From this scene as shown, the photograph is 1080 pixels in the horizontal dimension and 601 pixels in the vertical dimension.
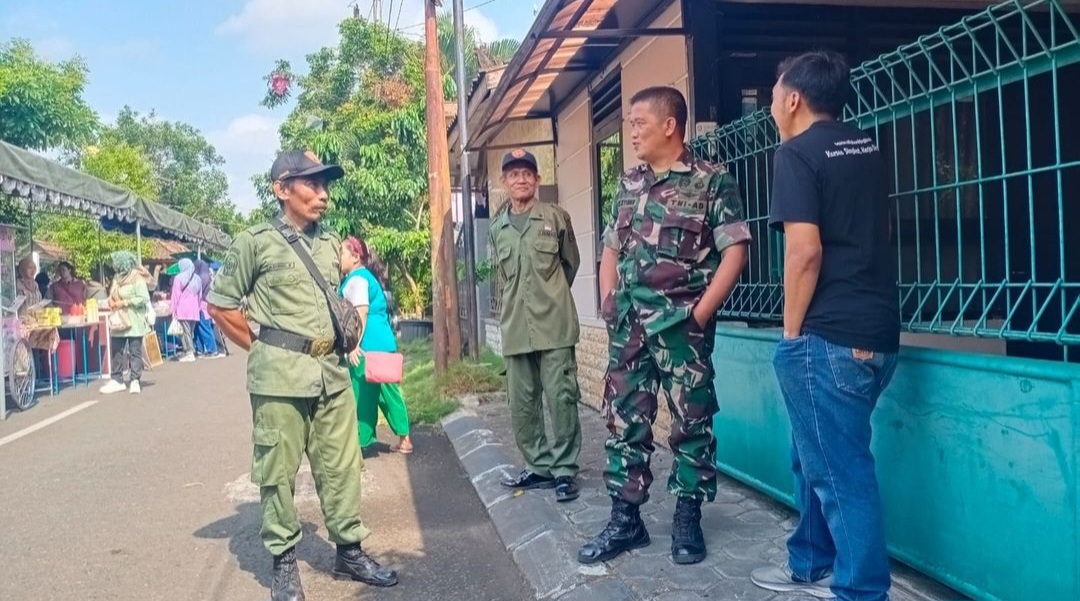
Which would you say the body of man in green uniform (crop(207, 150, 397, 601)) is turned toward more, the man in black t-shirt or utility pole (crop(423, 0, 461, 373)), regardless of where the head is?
the man in black t-shirt

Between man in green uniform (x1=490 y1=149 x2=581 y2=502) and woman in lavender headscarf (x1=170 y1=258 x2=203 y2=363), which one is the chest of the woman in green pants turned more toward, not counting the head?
the woman in lavender headscarf

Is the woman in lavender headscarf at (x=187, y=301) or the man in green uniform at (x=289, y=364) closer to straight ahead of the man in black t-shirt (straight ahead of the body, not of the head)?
the woman in lavender headscarf

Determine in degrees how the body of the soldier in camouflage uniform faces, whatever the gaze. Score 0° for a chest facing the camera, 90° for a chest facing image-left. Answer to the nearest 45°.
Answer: approximately 45°

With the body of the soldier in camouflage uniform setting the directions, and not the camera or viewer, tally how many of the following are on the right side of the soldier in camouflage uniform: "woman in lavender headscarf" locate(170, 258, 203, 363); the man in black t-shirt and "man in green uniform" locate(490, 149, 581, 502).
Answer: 2

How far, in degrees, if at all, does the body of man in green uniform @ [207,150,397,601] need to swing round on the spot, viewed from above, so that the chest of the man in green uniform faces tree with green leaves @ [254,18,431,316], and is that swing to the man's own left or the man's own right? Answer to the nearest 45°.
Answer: approximately 135° to the man's own left

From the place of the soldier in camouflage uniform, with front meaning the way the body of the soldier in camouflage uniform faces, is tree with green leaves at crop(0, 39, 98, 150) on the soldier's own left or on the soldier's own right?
on the soldier's own right

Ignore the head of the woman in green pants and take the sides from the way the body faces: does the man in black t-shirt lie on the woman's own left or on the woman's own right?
on the woman's own left

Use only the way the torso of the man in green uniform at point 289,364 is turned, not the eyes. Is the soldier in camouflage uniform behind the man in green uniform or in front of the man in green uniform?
in front

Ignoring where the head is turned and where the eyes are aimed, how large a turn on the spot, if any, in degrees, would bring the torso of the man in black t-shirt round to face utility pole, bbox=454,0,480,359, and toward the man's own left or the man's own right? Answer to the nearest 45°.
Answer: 0° — they already face it

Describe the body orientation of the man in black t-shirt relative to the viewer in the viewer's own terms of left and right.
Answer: facing away from the viewer and to the left of the viewer

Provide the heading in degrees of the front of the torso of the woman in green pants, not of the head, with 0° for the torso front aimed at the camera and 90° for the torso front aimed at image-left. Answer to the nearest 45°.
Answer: approximately 90°

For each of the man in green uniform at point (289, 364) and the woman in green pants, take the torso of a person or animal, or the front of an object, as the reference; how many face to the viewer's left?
1

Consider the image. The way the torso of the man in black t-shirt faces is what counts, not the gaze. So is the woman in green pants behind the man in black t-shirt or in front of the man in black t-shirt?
in front

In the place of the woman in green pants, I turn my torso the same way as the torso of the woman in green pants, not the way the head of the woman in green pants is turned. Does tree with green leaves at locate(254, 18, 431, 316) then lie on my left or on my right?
on my right
